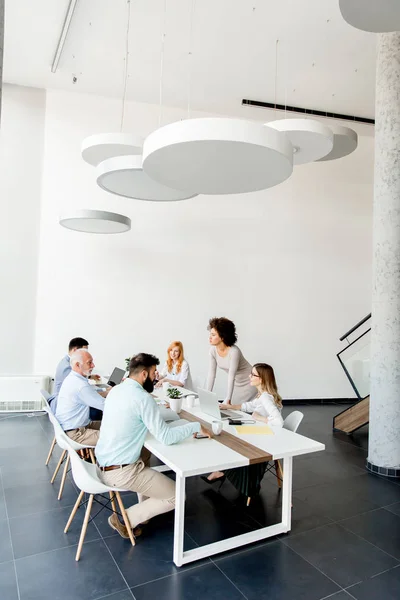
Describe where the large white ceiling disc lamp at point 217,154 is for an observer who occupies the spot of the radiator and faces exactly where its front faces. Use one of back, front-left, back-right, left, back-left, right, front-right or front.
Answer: front

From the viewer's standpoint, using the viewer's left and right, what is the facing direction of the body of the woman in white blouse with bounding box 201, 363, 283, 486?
facing to the left of the viewer

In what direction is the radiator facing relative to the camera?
toward the camera

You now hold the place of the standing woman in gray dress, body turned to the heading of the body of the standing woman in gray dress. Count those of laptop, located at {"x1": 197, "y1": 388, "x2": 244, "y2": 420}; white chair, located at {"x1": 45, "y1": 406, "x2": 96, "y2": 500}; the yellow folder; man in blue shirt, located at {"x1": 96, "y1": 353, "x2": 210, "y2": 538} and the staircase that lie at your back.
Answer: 1

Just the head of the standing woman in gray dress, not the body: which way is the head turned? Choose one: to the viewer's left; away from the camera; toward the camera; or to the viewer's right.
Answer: to the viewer's left

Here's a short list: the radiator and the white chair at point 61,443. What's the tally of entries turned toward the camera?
1

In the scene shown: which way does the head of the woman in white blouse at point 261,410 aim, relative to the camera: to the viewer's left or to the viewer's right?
to the viewer's left

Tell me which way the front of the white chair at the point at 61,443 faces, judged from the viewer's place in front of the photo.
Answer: facing away from the viewer and to the right of the viewer

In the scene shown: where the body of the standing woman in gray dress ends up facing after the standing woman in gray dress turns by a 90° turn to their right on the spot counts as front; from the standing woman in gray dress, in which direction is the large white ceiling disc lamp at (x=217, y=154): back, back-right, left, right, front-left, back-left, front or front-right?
back-left

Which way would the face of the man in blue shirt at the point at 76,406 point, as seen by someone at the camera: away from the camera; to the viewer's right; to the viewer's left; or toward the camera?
to the viewer's right

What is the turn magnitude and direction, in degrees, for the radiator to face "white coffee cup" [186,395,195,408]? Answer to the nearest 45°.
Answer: approximately 45° to its left

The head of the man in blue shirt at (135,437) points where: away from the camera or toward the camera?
away from the camera

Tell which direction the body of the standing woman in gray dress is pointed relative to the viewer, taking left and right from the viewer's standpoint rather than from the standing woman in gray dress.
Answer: facing the viewer and to the left of the viewer

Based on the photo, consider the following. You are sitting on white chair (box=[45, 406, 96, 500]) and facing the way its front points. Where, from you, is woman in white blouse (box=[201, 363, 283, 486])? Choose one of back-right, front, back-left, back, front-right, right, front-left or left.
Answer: front-right

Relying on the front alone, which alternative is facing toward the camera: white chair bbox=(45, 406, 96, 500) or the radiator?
the radiator

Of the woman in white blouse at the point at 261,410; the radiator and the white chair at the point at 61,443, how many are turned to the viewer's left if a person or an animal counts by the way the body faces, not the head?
1

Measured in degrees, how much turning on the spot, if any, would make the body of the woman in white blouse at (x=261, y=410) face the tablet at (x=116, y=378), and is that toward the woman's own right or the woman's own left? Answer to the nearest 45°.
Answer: approximately 45° to the woman's own right

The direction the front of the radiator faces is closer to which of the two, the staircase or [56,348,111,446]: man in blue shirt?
the man in blue shirt
